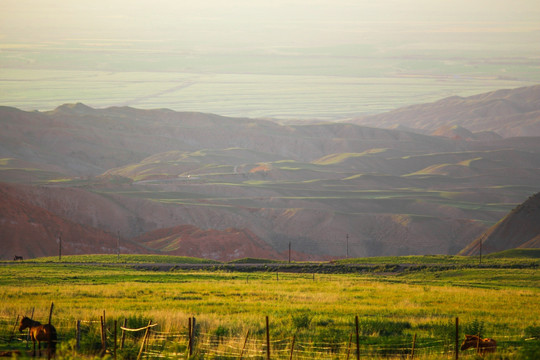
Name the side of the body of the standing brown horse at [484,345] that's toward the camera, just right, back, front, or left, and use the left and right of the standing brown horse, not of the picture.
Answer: left
